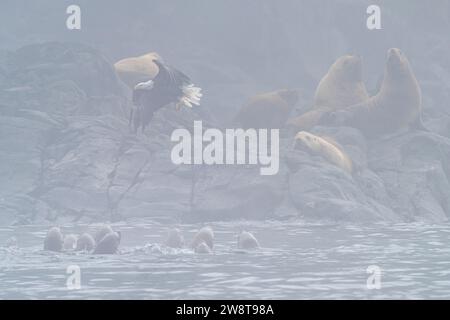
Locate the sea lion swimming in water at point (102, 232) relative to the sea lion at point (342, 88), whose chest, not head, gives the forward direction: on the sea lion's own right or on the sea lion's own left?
on the sea lion's own right

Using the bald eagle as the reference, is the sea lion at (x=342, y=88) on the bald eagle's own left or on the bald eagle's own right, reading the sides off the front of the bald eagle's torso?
on the bald eagle's own right

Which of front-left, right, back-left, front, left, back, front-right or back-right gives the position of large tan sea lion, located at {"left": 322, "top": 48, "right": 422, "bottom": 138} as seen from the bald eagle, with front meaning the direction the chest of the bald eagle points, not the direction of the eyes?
back-right

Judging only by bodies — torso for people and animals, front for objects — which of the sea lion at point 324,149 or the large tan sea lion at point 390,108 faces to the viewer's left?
the sea lion

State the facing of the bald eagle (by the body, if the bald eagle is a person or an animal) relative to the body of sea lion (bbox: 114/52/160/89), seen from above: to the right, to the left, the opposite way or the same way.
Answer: the opposite way

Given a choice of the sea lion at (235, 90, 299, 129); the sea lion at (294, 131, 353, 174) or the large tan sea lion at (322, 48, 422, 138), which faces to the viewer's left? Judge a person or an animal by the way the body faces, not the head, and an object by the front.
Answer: the sea lion at (294, 131, 353, 174)

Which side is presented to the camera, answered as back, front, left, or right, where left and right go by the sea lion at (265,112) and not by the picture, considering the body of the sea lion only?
right

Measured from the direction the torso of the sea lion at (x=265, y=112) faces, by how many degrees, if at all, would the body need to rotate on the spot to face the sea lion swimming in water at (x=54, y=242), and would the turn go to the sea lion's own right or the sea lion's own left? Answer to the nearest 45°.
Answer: approximately 90° to the sea lion's own right

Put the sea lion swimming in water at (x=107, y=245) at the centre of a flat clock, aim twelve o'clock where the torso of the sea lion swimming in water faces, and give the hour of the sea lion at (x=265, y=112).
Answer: The sea lion is roughly at 10 o'clock from the sea lion swimming in water.

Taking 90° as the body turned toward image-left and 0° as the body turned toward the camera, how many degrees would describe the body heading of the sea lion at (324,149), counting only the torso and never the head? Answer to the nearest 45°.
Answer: approximately 90°

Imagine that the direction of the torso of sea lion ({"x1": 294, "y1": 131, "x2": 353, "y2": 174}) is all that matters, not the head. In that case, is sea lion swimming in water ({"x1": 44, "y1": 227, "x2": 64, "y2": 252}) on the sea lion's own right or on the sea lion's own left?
on the sea lion's own left
